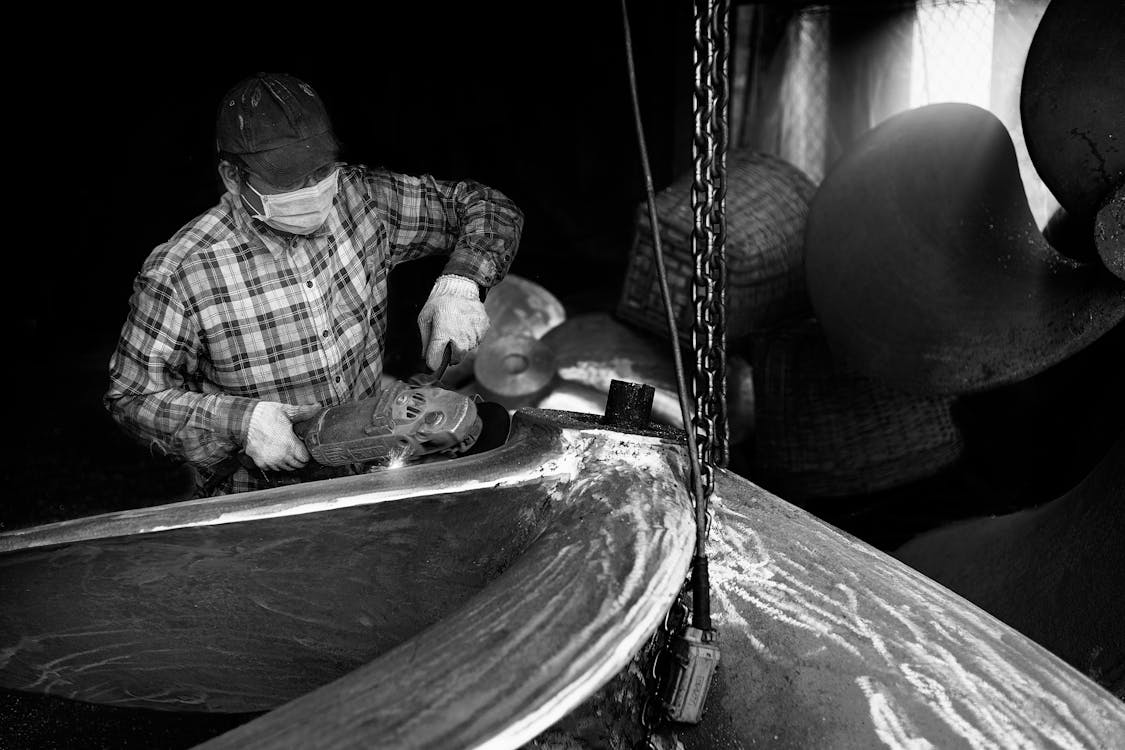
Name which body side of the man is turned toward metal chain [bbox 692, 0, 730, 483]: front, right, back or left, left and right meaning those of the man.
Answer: front

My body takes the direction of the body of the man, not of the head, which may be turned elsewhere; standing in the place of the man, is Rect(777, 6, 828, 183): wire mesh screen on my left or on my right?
on my left

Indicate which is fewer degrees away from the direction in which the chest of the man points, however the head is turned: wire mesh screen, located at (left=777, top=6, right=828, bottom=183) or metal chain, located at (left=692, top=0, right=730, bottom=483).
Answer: the metal chain

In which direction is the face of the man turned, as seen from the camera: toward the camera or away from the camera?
toward the camera

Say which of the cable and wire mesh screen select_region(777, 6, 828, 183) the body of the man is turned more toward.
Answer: the cable

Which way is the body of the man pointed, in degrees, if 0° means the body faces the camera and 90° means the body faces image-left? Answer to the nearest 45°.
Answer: approximately 315°

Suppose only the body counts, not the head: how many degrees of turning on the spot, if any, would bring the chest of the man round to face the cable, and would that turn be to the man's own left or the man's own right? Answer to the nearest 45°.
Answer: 0° — they already face it
